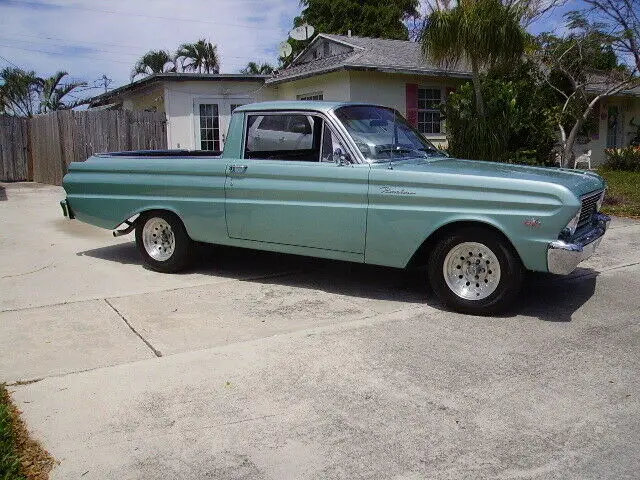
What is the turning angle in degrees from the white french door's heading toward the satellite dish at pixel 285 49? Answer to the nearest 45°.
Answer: approximately 135° to its left

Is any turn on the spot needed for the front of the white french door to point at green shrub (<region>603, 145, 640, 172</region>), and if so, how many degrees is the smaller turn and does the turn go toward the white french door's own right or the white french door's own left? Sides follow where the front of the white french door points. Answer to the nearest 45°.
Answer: approximately 90° to the white french door's own left

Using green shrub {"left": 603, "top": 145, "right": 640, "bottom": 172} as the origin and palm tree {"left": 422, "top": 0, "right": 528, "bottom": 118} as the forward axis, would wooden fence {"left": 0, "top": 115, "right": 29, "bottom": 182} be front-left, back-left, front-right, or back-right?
front-right

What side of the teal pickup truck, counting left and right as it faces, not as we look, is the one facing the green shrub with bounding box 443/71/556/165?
left

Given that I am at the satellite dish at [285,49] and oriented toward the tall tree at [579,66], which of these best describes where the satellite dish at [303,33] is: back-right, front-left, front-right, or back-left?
front-left

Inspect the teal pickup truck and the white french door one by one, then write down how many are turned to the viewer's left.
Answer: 0

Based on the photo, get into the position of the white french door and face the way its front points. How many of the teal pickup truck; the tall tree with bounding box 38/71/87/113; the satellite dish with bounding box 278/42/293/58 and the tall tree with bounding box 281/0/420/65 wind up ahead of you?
1

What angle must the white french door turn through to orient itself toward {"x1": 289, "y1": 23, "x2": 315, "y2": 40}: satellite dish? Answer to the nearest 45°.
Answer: approximately 135° to its left

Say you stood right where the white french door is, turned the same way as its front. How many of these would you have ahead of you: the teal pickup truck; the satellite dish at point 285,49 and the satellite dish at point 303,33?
1

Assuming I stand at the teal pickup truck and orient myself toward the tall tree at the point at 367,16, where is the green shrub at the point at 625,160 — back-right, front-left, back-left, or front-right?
front-right

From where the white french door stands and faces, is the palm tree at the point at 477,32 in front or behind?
in front

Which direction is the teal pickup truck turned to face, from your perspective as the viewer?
facing the viewer and to the right of the viewer

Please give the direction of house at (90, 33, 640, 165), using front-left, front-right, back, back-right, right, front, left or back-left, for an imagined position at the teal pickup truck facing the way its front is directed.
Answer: back-left

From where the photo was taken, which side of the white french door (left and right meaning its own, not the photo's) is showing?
front

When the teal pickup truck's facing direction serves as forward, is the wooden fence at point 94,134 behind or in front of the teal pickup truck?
behind

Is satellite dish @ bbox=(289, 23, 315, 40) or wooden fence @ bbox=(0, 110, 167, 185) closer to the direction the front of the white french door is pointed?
the wooden fence

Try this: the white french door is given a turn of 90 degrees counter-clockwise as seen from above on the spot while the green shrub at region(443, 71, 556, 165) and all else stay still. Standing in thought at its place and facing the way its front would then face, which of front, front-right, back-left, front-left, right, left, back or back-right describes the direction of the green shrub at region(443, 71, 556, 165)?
front-right

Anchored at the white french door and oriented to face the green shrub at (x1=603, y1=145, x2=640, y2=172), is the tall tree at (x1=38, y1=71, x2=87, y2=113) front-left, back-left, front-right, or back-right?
back-left
